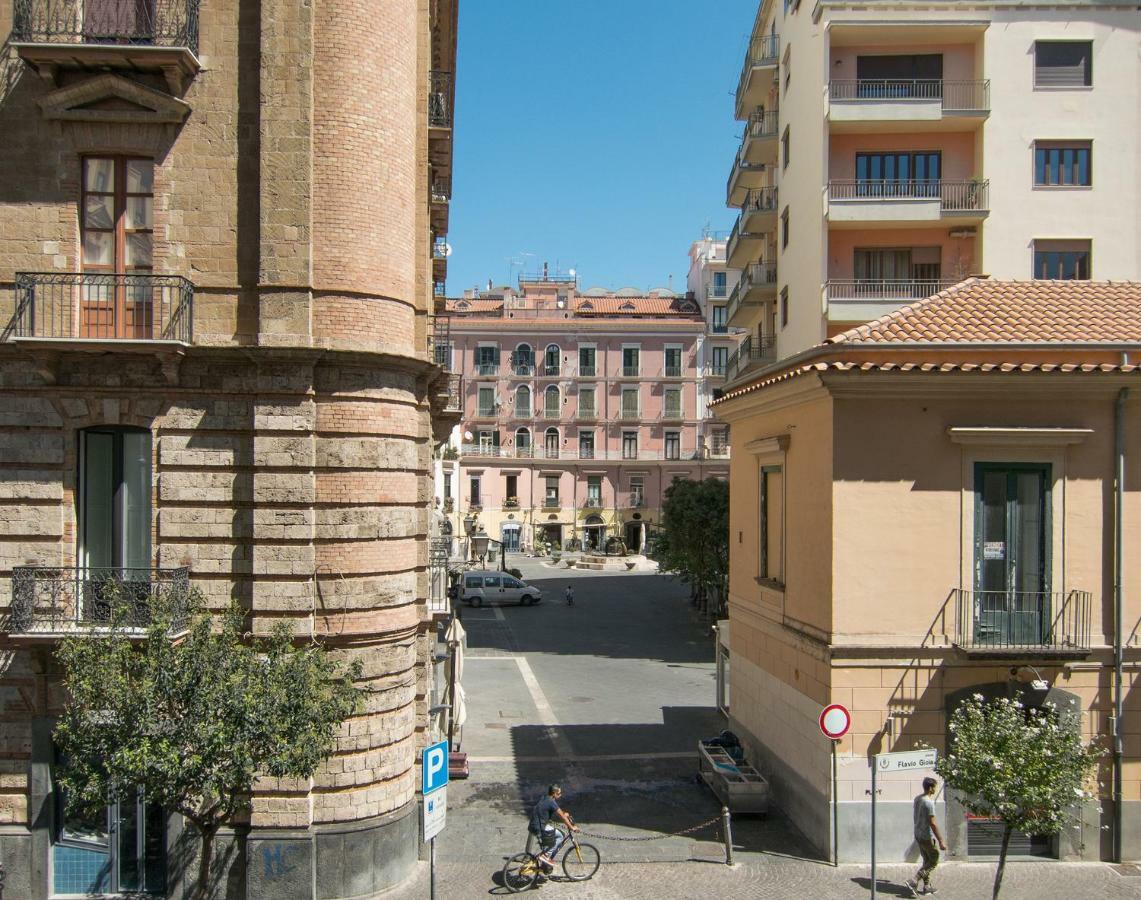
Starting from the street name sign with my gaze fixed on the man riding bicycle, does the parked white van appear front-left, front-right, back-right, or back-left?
front-right

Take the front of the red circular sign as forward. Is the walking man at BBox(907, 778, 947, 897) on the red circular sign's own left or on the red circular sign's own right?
on the red circular sign's own left

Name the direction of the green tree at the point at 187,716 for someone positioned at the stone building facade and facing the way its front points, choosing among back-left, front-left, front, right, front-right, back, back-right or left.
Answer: front

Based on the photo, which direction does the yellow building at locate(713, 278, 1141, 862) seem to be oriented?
toward the camera

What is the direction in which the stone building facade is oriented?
toward the camera

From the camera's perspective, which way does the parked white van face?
to the viewer's right

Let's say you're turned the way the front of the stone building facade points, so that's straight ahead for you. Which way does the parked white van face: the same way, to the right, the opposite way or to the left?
to the left

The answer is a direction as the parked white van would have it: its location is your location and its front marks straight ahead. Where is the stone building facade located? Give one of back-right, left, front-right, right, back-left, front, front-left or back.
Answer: right

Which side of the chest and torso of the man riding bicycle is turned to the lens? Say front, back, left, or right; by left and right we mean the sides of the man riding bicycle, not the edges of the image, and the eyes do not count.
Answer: right

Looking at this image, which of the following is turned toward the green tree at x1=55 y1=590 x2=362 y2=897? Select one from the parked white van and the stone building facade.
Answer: the stone building facade

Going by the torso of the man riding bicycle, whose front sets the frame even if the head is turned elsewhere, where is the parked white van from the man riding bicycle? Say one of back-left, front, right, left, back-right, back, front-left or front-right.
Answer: left

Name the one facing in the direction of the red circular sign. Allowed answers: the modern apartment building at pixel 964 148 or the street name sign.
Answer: the modern apartment building

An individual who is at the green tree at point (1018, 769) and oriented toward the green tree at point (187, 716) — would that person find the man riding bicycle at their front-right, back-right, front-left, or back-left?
front-right

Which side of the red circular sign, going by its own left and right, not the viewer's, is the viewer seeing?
front

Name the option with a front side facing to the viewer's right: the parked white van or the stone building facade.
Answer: the parked white van
